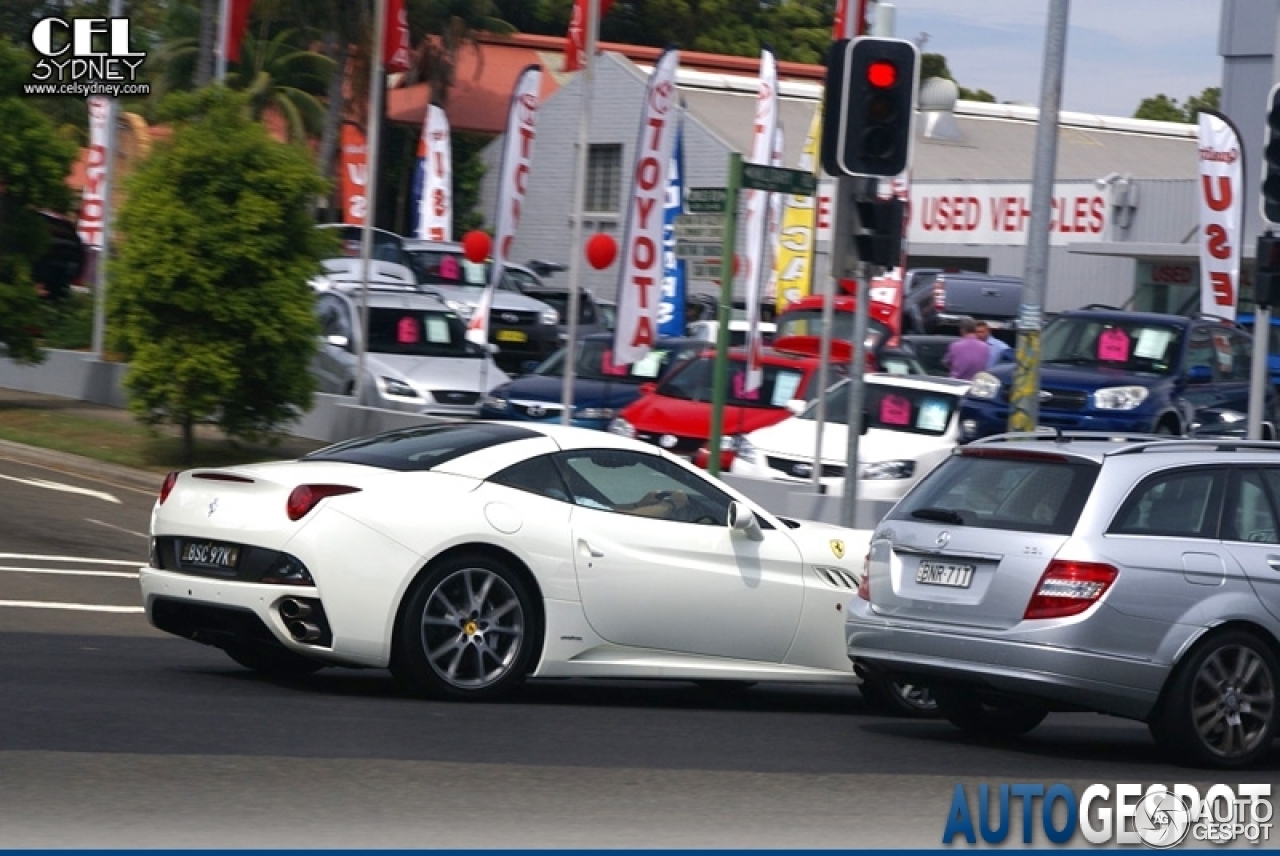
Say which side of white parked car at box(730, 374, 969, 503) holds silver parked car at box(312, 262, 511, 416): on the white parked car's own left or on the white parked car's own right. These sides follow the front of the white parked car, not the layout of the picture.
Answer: on the white parked car's own right

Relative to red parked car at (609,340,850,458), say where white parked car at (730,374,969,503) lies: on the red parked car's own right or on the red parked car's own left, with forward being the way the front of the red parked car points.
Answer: on the red parked car's own left

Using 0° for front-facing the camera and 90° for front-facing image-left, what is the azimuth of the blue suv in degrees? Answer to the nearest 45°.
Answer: approximately 45°

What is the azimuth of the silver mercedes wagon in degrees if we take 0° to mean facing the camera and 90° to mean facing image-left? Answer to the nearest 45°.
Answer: approximately 225°

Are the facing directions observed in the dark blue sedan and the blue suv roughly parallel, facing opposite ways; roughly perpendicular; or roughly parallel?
roughly parallel

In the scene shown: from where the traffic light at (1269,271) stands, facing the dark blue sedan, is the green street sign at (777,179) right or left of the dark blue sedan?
left

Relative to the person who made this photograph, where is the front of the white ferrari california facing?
facing away from the viewer and to the right of the viewer

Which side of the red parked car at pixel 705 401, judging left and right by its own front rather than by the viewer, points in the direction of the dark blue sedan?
right

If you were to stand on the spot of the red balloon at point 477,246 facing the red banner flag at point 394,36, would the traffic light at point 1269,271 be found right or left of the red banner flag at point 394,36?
left

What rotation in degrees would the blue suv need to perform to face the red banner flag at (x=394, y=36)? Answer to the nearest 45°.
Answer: approximately 45° to its right

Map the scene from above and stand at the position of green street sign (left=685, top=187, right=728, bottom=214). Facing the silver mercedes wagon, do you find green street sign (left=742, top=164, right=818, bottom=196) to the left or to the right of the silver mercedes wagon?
left

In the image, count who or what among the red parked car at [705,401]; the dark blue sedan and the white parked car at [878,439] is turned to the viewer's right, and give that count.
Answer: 0

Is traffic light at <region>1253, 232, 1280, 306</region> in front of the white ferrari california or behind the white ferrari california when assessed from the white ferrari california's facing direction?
in front

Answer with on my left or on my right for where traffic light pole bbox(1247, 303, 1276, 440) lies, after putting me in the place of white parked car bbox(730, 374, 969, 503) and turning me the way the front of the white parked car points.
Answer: on my left

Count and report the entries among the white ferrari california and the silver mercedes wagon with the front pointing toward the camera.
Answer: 0

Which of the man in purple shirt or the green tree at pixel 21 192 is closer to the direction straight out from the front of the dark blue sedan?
the green tree

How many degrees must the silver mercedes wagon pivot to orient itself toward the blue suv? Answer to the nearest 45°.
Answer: approximately 45° to its left
